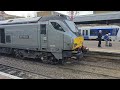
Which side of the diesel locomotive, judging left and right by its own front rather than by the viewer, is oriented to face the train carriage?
left

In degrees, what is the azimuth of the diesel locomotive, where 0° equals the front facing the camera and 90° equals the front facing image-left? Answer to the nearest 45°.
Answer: approximately 315°
